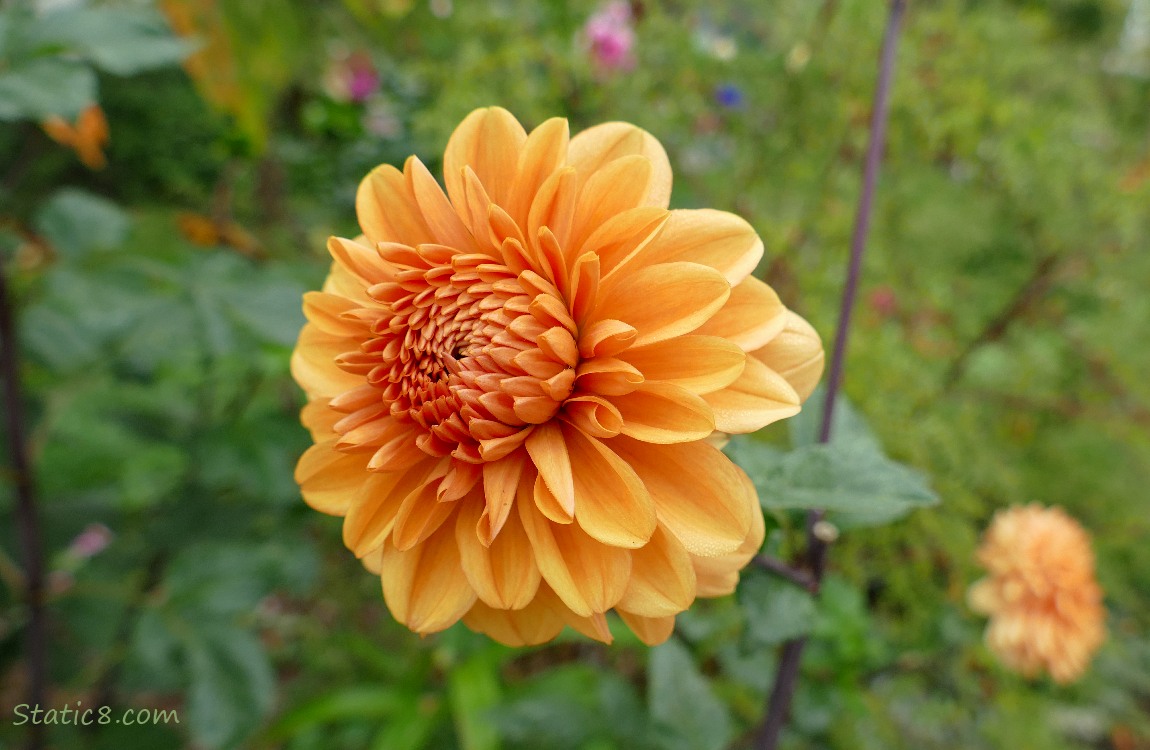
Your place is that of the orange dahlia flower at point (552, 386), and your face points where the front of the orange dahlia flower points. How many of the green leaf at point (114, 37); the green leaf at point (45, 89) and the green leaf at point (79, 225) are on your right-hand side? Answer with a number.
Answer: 3

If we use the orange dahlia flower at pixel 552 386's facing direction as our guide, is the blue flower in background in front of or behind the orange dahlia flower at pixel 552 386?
behind

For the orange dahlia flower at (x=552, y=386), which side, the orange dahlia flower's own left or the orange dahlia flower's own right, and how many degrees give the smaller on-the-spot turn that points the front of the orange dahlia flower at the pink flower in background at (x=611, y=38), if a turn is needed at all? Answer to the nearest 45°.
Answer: approximately 135° to the orange dahlia flower's own right

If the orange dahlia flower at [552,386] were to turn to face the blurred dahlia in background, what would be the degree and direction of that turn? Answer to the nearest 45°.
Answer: approximately 180°

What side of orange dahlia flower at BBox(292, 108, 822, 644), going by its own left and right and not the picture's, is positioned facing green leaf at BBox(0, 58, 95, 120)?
right

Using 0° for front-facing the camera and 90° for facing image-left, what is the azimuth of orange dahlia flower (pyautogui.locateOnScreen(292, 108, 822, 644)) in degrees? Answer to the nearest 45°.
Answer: approximately 45°

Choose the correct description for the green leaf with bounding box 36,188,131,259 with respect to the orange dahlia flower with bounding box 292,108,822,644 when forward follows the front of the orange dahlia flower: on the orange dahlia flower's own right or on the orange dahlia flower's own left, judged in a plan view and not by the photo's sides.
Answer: on the orange dahlia flower's own right
